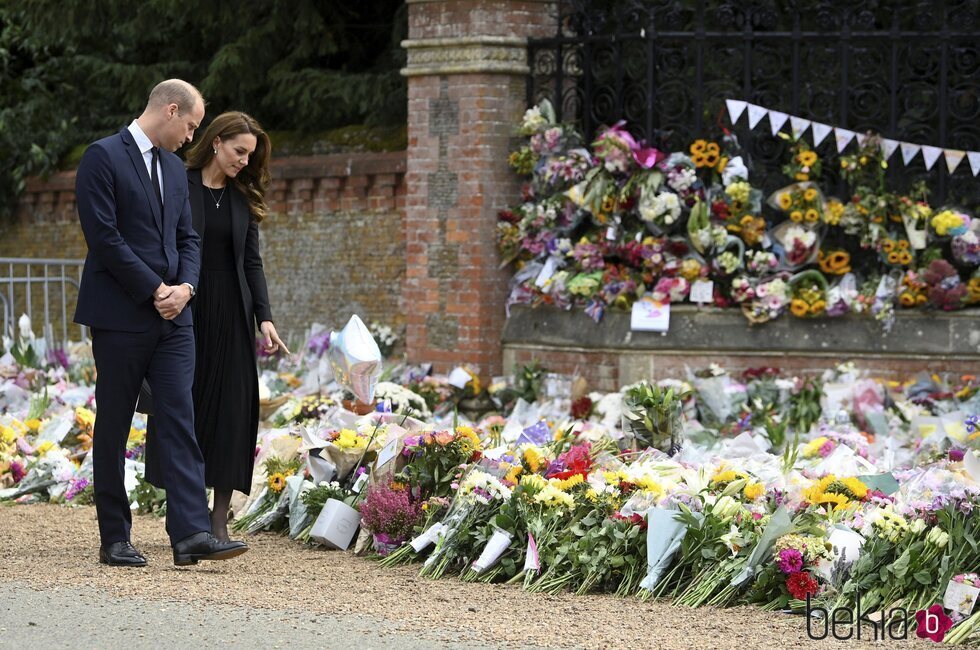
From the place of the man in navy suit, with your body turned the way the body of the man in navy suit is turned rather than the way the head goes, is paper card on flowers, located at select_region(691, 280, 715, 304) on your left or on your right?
on your left

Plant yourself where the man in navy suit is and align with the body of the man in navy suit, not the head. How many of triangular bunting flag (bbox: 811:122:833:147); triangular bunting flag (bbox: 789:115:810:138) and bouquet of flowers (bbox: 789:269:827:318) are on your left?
3

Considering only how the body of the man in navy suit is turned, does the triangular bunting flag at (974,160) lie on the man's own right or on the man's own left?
on the man's own left

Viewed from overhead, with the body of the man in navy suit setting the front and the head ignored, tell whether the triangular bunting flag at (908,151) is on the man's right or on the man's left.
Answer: on the man's left

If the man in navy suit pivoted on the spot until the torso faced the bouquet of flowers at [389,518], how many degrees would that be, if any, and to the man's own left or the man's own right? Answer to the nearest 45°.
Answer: approximately 45° to the man's own left

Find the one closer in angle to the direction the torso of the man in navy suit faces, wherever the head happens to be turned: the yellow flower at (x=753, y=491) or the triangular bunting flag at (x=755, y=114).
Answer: the yellow flower

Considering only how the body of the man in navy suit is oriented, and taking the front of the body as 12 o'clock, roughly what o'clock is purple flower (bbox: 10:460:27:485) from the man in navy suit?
The purple flower is roughly at 7 o'clock from the man in navy suit.

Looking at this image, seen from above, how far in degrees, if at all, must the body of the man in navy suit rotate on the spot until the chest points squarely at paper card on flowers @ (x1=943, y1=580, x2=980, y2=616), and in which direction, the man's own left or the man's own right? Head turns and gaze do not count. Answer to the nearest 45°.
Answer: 0° — they already face it

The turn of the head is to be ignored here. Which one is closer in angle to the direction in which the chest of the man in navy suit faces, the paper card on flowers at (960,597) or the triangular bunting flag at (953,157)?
the paper card on flowers

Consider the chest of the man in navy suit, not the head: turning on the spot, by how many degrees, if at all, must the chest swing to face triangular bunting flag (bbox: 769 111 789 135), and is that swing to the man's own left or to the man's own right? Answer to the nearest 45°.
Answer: approximately 90° to the man's own left

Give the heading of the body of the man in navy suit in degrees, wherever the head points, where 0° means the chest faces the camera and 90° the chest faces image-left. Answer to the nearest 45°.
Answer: approximately 315°

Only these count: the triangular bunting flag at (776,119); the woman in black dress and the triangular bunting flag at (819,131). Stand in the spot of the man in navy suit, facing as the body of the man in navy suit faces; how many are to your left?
3

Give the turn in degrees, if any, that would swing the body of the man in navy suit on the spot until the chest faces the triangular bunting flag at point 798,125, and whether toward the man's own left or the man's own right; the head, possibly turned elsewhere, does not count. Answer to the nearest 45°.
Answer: approximately 90° to the man's own left

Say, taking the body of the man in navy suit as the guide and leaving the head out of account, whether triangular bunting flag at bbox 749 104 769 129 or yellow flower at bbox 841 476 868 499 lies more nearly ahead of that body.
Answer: the yellow flower

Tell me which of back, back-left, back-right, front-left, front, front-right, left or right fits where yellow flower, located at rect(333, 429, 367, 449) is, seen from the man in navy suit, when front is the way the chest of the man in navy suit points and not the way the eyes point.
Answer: left

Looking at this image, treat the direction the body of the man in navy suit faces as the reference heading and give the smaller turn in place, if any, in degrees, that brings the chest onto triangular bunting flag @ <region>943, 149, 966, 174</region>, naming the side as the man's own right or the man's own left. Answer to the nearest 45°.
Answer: approximately 90° to the man's own left

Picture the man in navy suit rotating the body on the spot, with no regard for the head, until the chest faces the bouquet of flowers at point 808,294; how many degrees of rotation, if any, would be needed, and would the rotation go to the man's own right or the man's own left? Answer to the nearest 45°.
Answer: approximately 90° to the man's own left

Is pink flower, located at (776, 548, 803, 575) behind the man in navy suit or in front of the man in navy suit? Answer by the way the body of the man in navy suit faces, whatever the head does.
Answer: in front
